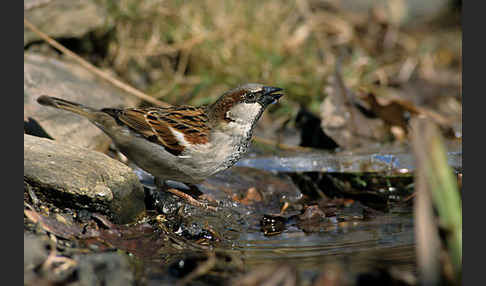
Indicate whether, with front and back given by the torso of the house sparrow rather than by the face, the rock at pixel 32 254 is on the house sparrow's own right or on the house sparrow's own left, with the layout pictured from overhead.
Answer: on the house sparrow's own right

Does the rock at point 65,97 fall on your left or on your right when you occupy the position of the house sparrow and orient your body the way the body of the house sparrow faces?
on your left

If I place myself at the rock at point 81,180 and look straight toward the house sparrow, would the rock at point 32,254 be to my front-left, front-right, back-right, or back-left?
back-right

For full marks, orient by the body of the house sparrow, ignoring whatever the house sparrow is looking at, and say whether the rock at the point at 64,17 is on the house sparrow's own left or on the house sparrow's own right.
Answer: on the house sparrow's own left

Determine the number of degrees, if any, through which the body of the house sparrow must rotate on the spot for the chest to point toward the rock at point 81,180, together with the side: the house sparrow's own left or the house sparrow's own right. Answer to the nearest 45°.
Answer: approximately 135° to the house sparrow's own right

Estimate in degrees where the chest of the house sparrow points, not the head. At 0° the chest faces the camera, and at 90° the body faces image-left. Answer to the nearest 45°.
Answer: approximately 270°

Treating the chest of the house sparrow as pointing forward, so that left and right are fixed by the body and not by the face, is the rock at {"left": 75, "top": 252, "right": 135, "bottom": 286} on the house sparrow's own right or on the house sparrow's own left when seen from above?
on the house sparrow's own right

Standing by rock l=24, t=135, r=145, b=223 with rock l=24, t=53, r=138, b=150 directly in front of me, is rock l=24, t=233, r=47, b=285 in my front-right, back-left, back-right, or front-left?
back-left
